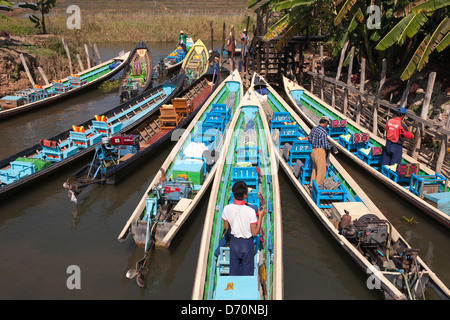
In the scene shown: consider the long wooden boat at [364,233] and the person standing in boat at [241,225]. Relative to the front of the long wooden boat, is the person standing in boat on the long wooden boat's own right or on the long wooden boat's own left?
on the long wooden boat's own left

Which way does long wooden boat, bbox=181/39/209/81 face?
away from the camera

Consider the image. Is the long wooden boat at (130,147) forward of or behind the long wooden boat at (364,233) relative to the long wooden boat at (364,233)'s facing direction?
forward

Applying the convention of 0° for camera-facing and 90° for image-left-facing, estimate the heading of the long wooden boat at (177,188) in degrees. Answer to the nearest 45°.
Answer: approximately 225°

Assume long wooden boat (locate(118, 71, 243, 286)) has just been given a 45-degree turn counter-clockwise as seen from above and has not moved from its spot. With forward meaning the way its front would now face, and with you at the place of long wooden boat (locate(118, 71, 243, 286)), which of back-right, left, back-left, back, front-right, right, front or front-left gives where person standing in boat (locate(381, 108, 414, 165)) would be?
right

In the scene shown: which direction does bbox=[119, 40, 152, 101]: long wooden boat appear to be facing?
away from the camera

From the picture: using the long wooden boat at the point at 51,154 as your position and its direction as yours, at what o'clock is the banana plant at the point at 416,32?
The banana plant is roughly at 2 o'clock from the long wooden boat.

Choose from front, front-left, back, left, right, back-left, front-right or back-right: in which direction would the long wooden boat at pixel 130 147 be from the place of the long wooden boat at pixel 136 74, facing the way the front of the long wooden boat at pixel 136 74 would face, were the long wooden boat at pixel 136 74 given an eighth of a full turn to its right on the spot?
back-right

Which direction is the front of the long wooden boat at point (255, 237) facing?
away from the camera

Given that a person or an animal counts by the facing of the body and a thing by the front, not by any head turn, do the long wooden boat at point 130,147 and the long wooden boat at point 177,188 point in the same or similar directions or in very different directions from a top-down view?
same or similar directions

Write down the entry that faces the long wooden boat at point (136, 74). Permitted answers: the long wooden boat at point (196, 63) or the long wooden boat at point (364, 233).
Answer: the long wooden boat at point (364, 233)

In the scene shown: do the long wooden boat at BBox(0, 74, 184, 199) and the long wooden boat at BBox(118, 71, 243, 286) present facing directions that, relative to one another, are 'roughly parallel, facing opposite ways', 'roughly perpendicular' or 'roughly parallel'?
roughly parallel

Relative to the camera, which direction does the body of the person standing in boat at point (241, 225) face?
away from the camera

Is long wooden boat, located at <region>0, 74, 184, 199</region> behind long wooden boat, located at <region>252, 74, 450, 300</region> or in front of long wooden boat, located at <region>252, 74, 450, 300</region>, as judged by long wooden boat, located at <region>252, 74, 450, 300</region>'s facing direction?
in front

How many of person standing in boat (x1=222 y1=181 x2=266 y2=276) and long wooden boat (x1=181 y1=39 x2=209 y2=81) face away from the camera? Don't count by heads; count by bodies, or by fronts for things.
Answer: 2

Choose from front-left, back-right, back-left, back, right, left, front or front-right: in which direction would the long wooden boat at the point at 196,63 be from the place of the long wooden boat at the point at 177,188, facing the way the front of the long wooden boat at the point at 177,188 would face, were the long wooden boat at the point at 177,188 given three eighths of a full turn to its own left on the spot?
right

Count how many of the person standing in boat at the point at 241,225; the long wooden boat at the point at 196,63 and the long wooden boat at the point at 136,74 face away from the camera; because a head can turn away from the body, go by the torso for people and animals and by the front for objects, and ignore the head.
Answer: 3

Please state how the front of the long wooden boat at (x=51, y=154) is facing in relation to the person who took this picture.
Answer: facing away from the viewer and to the right of the viewer

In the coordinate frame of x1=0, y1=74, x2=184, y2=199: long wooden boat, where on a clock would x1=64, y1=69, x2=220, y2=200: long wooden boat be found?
x1=64, y1=69, x2=220, y2=200: long wooden boat is roughly at 2 o'clock from x1=0, y1=74, x2=184, y2=199: long wooden boat.
